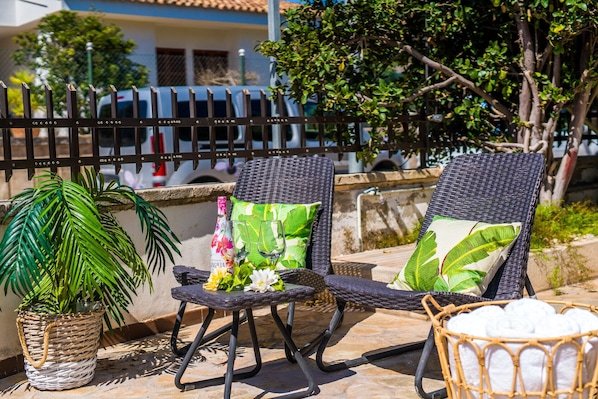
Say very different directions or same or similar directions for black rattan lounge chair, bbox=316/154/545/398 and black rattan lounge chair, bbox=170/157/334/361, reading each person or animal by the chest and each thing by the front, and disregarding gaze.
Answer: same or similar directions

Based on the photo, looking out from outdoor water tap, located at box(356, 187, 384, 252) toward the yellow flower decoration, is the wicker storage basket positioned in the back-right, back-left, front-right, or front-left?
front-left

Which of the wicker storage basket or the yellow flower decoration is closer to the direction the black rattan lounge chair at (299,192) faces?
the yellow flower decoration

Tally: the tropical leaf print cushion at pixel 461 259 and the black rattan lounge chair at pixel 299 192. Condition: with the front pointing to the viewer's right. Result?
0

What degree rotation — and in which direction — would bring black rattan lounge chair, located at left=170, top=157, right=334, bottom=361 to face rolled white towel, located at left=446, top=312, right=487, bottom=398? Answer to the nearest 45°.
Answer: approximately 45° to its left

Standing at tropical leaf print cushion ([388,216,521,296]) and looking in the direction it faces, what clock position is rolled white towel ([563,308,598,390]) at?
The rolled white towel is roughly at 10 o'clock from the tropical leaf print cushion.

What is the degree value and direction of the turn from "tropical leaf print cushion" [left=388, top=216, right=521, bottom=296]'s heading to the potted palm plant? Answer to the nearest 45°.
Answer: approximately 45° to its right

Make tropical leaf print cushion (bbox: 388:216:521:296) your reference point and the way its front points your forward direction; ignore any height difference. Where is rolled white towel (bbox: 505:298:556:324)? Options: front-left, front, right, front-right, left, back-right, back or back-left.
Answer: front-left

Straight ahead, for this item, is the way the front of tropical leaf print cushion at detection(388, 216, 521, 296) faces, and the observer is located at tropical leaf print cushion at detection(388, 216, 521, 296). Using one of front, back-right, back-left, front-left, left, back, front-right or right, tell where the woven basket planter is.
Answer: front-right

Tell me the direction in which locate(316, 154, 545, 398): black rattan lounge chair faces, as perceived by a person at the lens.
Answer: facing the viewer and to the left of the viewer

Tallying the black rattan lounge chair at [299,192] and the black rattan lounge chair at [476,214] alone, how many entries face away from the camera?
0

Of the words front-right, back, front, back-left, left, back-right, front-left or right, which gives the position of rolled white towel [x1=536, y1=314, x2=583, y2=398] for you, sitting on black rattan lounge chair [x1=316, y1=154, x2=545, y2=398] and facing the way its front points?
front-left

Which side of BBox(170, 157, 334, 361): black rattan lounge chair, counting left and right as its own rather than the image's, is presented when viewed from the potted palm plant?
front

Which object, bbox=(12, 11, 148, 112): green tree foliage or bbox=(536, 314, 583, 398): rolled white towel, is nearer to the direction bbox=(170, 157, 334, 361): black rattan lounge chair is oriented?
the rolled white towel

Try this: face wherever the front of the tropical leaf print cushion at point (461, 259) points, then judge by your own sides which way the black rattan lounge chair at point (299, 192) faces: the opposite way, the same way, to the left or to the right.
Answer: the same way

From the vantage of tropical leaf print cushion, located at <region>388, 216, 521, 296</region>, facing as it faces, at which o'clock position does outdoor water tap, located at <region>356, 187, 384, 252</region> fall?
The outdoor water tap is roughly at 4 o'clock from the tropical leaf print cushion.

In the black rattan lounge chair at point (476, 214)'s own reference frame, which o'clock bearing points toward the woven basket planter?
The woven basket planter is roughly at 1 o'clock from the black rattan lounge chair.

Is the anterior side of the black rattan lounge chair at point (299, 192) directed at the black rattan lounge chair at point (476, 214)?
no
